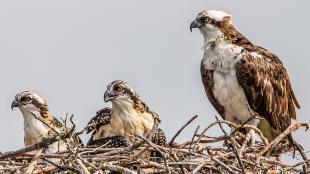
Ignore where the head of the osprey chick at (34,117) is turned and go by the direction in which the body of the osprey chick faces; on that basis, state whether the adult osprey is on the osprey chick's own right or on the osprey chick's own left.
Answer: on the osprey chick's own left

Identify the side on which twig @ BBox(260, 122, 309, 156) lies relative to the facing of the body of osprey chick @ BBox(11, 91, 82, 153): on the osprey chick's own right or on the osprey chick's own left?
on the osprey chick's own left

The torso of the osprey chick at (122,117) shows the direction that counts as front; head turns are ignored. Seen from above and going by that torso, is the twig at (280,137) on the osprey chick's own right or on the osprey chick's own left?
on the osprey chick's own left

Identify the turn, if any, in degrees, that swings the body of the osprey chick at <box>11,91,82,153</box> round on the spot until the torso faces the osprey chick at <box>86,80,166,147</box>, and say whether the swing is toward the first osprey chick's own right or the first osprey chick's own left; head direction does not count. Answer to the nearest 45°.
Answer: approximately 90° to the first osprey chick's own left

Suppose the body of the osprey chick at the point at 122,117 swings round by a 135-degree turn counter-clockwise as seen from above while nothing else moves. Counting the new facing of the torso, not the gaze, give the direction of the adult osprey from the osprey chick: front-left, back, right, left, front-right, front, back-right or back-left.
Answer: front

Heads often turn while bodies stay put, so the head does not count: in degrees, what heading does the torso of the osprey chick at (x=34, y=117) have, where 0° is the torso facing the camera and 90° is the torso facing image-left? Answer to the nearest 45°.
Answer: approximately 45°
